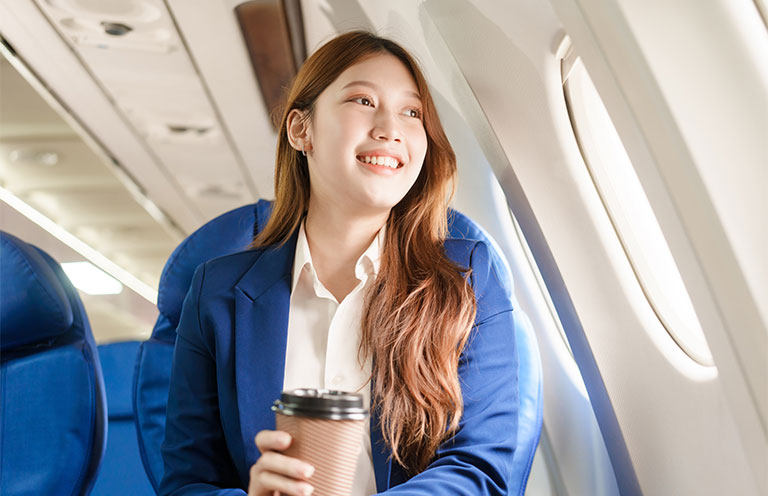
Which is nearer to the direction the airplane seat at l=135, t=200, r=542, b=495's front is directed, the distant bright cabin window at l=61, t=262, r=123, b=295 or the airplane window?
the airplane window

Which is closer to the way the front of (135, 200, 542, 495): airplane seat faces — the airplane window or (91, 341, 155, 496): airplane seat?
the airplane window

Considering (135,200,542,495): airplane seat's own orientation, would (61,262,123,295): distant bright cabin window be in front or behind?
behind

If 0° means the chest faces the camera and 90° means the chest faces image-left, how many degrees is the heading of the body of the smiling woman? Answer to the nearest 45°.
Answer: approximately 0°

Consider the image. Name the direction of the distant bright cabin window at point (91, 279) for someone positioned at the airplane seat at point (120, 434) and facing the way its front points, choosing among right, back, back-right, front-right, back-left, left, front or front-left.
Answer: back

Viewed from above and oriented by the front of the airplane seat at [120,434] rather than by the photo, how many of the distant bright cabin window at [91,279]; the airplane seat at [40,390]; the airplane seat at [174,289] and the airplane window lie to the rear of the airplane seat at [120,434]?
1

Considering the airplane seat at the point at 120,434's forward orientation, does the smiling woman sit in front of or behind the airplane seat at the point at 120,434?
in front

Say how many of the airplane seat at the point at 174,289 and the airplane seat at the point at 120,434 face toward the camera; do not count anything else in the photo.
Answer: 2

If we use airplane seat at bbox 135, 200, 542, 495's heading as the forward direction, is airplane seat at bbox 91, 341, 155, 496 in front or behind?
behind

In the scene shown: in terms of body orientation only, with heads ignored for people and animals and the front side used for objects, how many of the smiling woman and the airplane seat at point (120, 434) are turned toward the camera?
2

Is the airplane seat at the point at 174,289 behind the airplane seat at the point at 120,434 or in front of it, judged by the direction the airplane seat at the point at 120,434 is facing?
in front
